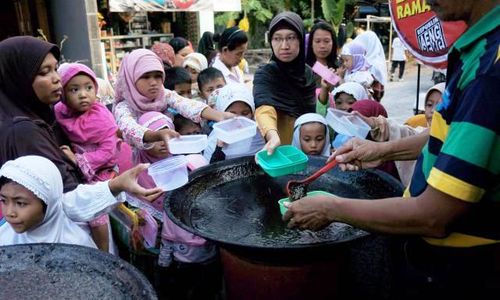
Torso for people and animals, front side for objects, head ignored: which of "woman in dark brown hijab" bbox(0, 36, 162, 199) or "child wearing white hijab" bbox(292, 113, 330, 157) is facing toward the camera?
the child wearing white hijab

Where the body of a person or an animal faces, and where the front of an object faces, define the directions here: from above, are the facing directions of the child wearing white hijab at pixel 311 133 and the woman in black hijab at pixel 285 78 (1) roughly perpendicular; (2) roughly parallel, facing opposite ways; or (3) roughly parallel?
roughly parallel

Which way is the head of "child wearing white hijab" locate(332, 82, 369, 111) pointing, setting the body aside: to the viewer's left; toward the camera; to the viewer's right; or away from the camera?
toward the camera

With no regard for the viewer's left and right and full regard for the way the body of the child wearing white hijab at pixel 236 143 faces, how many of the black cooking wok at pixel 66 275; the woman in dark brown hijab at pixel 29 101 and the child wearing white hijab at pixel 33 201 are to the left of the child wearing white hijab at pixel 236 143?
0

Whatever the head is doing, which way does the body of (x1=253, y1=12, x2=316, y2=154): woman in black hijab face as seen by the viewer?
toward the camera

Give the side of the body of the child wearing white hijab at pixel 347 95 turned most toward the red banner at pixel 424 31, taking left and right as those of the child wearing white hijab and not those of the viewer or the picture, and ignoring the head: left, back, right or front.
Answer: left

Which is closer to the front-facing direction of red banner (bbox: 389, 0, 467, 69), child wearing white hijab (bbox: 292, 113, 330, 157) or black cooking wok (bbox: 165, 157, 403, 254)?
the black cooking wok

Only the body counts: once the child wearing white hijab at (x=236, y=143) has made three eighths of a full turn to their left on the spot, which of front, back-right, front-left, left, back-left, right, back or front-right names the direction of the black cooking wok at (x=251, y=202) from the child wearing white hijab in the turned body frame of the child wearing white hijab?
back

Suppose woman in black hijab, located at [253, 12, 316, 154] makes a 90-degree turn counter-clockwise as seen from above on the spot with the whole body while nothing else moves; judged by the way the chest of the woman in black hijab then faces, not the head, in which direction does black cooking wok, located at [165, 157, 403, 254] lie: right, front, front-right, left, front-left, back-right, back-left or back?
right

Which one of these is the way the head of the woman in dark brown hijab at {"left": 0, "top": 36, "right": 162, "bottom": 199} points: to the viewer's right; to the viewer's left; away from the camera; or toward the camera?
to the viewer's right

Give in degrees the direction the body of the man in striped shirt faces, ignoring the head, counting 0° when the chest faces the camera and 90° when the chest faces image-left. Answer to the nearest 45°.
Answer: approximately 90°

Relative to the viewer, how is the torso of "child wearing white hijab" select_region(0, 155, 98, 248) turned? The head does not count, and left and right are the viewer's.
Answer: facing the viewer and to the left of the viewer

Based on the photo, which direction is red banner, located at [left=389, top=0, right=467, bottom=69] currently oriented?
toward the camera

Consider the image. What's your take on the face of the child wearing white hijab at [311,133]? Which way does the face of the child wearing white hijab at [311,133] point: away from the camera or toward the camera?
toward the camera

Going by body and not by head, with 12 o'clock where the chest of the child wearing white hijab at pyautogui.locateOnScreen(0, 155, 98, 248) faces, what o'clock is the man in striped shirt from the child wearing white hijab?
The man in striped shirt is roughly at 9 o'clock from the child wearing white hijab.

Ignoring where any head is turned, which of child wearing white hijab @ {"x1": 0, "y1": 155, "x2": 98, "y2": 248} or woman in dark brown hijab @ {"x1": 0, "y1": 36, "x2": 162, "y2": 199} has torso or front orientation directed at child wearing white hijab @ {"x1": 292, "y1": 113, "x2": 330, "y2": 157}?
the woman in dark brown hijab

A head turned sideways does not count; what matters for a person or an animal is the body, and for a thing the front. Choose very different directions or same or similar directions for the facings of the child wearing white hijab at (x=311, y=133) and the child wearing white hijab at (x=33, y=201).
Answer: same or similar directions

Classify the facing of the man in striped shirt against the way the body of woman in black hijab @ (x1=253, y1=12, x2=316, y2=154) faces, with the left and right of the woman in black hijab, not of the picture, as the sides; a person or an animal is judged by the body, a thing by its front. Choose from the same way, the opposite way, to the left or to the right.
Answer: to the right
